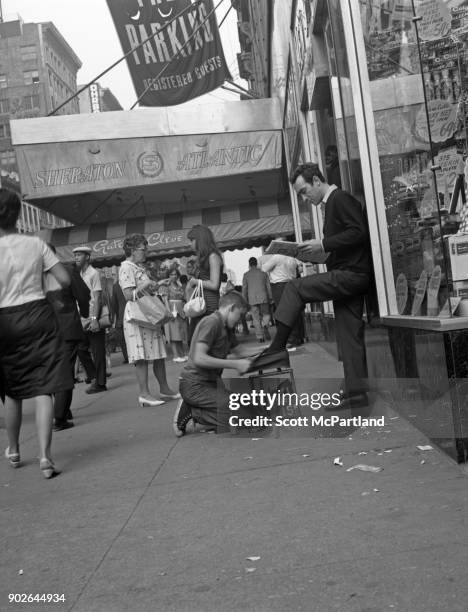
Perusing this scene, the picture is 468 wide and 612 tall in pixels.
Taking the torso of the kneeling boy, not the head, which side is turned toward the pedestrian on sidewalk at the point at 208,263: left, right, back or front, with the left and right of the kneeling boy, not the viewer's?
left

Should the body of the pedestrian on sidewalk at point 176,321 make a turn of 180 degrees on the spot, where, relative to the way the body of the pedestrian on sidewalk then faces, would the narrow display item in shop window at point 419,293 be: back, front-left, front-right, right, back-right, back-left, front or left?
back

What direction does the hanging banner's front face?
toward the camera

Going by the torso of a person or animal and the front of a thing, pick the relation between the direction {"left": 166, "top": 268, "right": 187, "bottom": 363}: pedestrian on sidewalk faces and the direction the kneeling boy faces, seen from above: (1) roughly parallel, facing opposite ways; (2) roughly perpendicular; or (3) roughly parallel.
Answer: roughly perpendicular

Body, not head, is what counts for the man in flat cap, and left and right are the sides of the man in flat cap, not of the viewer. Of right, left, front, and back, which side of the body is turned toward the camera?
left

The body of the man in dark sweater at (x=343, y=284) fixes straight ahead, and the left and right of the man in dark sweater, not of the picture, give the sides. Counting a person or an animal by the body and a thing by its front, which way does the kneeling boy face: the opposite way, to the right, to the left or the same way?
the opposite way

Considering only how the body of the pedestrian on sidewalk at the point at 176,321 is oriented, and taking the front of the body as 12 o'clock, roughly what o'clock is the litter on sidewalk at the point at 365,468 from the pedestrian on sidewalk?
The litter on sidewalk is roughly at 12 o'clock from the pedestrian on sidewalk.

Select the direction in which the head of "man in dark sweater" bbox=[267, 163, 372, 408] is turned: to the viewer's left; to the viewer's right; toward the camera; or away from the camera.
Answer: to the viewer's left

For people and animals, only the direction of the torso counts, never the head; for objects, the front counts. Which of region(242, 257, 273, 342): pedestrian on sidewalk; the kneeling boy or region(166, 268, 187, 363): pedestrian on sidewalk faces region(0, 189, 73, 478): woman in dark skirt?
region(166, 268, 187, 363): pedestrian on sidewalk

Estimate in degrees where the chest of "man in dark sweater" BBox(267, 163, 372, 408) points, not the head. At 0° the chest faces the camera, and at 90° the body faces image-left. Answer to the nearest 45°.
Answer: approximately 90°

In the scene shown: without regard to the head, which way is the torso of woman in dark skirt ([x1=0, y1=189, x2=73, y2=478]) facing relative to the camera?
away from the camera

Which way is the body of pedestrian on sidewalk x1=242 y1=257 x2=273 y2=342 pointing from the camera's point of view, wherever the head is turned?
away from the camera

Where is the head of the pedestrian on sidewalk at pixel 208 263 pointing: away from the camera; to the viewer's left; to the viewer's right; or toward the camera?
to the viewer's left

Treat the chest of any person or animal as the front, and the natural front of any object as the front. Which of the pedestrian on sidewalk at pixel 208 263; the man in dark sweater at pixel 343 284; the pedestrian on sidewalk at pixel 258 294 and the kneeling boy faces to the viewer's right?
the kneeling boy

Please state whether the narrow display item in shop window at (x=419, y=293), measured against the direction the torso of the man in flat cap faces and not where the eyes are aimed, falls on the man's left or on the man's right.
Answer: on the man's left

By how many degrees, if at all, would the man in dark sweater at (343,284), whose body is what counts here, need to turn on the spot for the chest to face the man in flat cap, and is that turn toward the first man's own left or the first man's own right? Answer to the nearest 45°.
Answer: approximately 45° to the first man's own right
